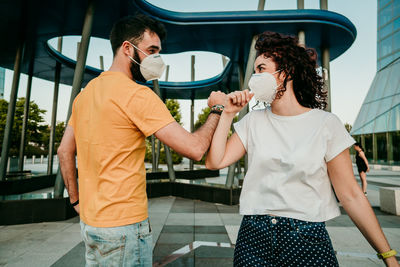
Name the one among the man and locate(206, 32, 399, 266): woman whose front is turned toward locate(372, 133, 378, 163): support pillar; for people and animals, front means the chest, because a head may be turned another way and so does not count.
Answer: the man

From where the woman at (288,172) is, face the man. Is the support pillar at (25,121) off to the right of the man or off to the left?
right

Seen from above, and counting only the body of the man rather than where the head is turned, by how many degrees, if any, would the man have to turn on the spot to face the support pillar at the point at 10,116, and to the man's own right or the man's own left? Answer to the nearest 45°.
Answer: approximately 90° to the man's own left

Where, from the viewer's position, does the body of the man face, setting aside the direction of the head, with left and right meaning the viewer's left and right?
facing away from the viewer and to the right of the viewer

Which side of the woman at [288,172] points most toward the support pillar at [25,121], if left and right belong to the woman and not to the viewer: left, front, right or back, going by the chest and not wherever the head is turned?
right

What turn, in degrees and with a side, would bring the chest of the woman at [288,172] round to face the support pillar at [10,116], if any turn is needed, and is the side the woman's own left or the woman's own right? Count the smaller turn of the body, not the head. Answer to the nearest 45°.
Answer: approximately 90° to the woman's own right

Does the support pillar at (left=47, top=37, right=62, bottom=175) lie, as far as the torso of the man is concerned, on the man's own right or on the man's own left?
on the man's own left

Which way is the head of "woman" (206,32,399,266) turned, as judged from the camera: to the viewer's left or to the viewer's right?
to the viewer's left

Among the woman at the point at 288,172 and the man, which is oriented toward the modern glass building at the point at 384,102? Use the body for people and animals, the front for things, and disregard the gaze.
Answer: the man

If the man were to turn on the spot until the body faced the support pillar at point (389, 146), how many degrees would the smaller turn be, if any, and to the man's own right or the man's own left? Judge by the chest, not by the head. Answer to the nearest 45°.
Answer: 0° — they already face it

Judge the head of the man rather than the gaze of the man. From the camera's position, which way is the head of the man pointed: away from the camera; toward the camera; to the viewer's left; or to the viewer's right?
to the viewer's right

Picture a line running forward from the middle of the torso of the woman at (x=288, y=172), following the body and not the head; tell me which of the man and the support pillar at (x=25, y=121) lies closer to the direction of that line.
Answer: the man
